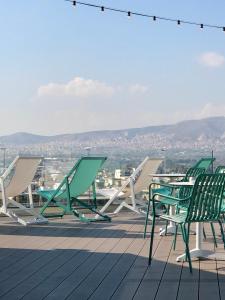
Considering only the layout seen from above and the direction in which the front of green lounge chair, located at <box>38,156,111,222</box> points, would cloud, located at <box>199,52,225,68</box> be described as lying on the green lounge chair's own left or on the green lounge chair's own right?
on the green lounge chair's own right

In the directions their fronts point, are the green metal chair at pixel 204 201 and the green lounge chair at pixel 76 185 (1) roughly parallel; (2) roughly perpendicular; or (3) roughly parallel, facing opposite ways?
roughly parallel

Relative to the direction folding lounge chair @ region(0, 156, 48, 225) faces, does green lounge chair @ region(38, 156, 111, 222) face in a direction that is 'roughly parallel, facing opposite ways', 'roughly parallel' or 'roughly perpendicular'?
roughly parallel

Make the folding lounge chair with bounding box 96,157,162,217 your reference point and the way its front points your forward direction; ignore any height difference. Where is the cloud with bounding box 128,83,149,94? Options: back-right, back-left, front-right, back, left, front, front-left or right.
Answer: front-right

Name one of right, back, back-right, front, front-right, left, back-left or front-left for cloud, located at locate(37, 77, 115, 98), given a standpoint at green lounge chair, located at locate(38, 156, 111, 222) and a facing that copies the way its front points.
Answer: front-right

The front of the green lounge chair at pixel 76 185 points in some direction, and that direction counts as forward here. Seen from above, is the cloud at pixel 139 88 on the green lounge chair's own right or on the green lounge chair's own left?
on the green lounge chair's own right

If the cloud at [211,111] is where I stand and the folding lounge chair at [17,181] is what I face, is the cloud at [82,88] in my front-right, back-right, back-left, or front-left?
front-right

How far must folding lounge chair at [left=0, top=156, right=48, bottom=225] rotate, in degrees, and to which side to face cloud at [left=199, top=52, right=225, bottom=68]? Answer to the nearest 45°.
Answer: approximately 90° to its right

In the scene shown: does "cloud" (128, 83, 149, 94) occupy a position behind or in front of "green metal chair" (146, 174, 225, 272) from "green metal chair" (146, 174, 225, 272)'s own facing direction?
in front

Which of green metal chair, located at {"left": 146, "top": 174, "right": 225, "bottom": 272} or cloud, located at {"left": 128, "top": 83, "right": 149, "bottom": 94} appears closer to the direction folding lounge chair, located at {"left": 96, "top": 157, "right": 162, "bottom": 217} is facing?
the cloud

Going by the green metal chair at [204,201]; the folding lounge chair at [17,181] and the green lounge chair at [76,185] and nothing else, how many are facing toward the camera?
0

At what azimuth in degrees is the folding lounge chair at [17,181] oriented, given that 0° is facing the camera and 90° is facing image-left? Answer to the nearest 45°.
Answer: approximately 135°

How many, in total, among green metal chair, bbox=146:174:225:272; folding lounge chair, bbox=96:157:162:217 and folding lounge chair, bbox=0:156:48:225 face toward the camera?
0
